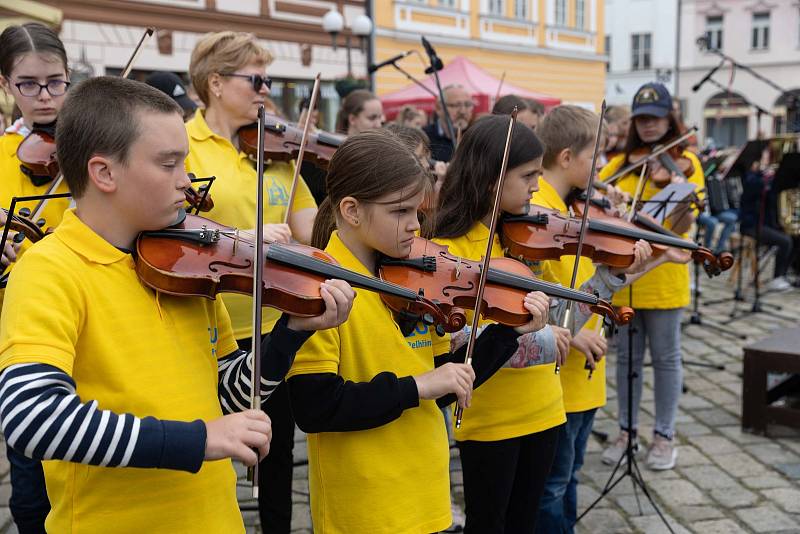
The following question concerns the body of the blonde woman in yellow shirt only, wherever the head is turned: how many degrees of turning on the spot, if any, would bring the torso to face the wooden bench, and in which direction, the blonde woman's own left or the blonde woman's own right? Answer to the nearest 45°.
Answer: approximately 45° to the blonde woman's own left

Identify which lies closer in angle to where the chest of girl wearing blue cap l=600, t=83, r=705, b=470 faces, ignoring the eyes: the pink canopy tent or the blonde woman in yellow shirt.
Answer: the blonde woman in yellow shirt

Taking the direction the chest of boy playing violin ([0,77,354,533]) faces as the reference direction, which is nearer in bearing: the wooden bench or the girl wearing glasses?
the wooden bench

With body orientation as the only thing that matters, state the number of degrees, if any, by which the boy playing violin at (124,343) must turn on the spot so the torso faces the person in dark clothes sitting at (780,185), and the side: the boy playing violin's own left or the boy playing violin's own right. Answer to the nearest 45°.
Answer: approximately 90° to the boy playing violin's own left

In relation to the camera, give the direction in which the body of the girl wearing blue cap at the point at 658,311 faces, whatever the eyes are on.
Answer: toward the camera

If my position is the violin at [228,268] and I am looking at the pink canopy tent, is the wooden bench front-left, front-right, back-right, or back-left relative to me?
front-right

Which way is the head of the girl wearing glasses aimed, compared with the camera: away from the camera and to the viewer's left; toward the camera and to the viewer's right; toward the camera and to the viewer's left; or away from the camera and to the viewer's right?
toward the camera and to the viewer's right

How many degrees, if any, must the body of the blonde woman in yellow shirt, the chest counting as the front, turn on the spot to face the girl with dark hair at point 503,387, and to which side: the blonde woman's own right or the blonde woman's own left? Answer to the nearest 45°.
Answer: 0° — they already face them

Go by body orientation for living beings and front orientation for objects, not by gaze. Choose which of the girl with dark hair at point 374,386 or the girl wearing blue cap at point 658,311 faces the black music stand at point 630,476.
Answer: the girl wearing blue cap

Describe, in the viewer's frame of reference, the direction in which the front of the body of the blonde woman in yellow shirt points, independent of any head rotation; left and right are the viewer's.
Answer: facing the viewer and to the right of the viewer

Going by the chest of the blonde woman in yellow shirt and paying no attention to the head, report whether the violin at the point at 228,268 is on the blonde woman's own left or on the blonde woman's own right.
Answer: on the blonde woman's own right
